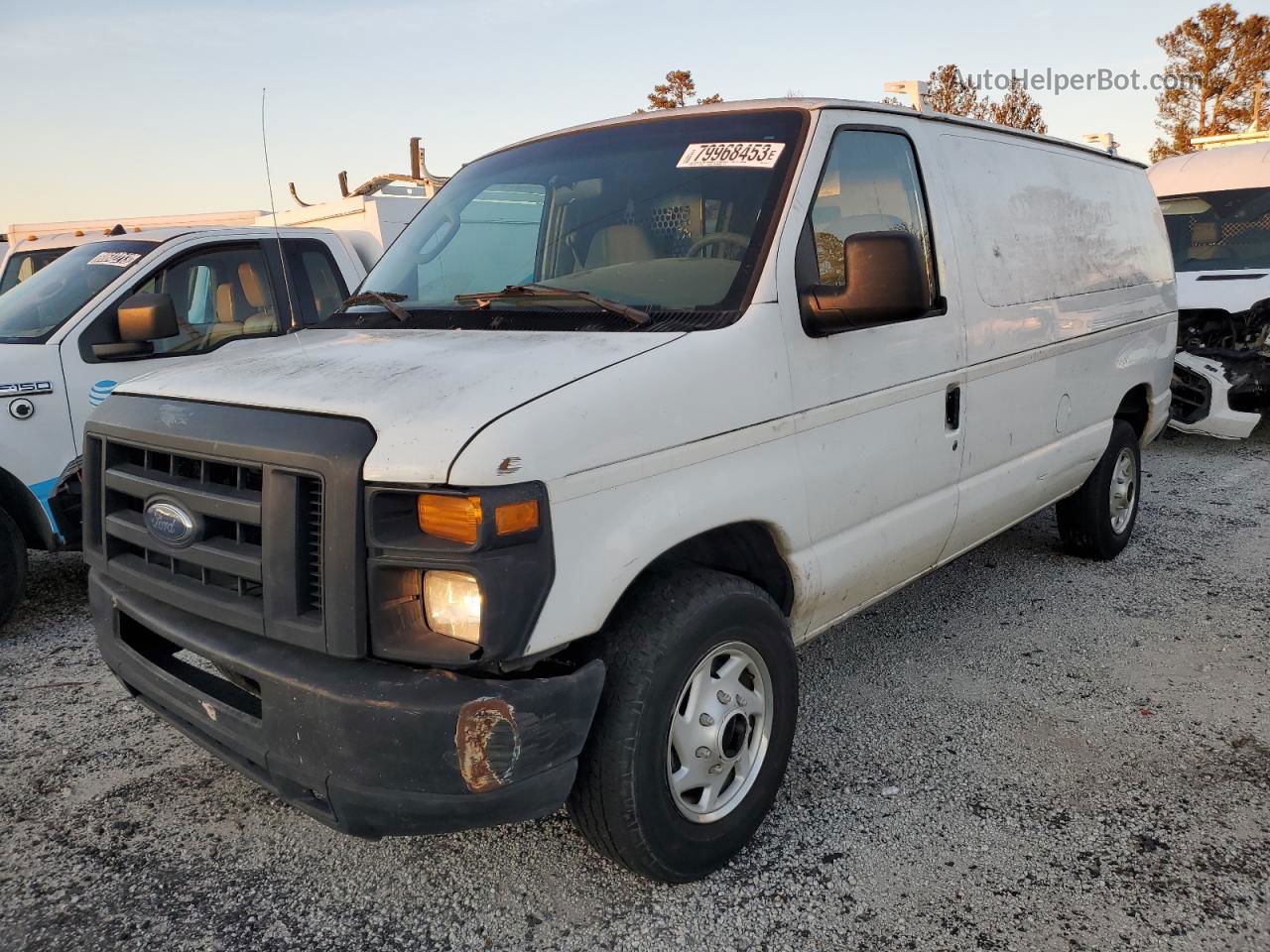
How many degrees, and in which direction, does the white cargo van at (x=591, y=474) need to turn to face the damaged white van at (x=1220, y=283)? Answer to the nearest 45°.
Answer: approximately 180°

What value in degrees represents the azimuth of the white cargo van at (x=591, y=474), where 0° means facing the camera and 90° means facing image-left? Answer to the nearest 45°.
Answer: approximately 45°

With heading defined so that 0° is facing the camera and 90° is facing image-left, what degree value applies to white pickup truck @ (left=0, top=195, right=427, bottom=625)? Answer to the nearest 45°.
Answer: approximately 45°

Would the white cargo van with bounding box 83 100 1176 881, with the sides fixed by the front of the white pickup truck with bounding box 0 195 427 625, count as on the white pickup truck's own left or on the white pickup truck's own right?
on the white pickup truck's own left

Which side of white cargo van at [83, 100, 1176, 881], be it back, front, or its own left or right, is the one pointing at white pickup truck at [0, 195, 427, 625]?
right

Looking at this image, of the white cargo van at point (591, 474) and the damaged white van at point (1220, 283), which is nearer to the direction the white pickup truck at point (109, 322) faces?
the white cargo van
